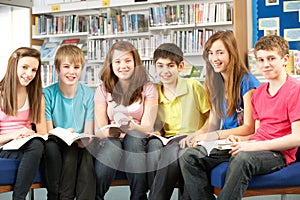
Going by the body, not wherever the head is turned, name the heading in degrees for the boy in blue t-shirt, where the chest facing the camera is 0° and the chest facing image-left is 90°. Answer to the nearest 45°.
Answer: approximately 0°

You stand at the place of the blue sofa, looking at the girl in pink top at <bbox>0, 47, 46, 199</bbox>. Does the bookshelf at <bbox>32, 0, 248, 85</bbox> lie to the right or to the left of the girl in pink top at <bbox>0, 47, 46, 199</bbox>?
right

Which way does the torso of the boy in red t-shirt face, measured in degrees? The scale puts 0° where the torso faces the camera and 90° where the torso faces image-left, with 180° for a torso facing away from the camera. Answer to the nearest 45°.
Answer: approximately 45°

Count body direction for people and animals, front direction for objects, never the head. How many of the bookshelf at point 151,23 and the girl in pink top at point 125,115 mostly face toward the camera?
2
